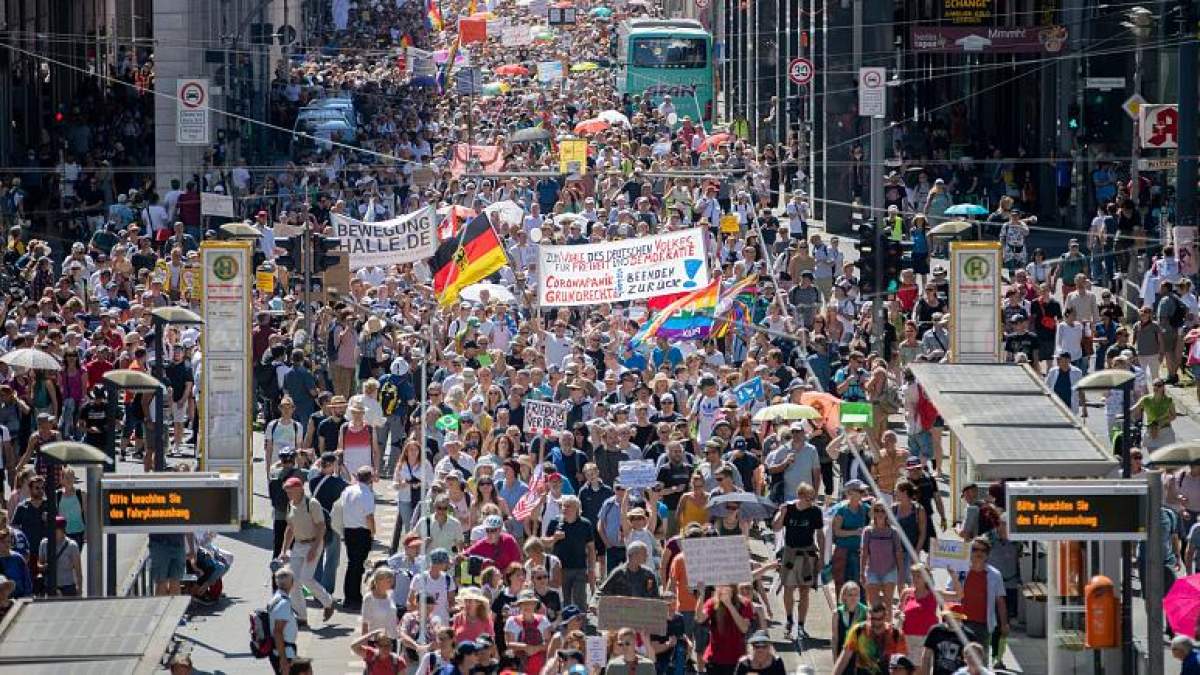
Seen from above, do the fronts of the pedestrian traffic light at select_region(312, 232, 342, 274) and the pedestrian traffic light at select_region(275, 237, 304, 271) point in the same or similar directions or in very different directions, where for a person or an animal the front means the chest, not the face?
very different directions

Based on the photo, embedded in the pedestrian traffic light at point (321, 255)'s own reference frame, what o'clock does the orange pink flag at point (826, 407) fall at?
The orange pink flag is roughly at 2 o'clock from the pedestrian traffic light.

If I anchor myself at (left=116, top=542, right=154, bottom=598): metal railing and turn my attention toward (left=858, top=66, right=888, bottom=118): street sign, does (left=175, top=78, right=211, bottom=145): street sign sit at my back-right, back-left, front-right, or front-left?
front-left

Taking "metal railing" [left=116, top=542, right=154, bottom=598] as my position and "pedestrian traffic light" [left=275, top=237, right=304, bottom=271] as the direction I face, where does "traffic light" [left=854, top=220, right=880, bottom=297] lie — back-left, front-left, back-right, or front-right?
front-right

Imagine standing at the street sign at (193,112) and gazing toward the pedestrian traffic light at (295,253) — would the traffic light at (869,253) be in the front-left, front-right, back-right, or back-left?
front-left

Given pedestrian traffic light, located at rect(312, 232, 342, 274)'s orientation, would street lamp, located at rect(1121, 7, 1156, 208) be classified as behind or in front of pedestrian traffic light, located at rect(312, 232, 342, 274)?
in front

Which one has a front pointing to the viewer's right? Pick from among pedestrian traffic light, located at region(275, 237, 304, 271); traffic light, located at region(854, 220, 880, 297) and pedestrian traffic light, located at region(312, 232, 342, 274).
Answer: pedestrian traffic light, located at region(312, 232, 342, 274)

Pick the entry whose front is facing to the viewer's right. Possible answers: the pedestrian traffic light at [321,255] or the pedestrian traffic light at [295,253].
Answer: the pedestrian traffic light at [321,255]

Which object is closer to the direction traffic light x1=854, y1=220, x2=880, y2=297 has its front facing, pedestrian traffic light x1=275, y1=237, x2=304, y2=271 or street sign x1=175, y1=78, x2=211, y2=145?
the pedestrian traffic light

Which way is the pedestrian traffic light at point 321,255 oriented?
to the viewer's right

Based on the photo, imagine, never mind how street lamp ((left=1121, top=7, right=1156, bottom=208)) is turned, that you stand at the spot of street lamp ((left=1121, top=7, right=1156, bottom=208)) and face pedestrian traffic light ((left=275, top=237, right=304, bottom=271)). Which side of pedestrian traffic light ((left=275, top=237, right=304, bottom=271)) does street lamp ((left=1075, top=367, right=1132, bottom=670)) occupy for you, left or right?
left

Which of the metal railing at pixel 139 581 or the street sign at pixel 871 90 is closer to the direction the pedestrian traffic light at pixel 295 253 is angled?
the metal railing
